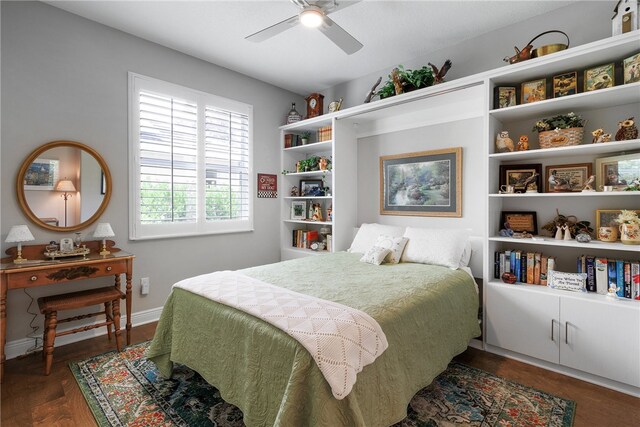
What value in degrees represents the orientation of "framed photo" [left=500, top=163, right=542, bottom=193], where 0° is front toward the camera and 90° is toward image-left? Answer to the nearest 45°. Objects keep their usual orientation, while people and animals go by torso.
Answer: approximately 0°

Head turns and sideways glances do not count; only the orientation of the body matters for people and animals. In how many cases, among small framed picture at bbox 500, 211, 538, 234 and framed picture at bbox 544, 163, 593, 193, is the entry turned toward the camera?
2

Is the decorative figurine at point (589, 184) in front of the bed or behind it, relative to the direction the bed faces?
behind

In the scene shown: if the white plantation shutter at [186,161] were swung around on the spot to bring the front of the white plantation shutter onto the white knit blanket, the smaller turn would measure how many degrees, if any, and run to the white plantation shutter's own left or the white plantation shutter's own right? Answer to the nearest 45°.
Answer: approximately 45° to the white plantation shutter's own right

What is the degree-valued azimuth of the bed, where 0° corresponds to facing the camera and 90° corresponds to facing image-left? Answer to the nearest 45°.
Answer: approximately 45°

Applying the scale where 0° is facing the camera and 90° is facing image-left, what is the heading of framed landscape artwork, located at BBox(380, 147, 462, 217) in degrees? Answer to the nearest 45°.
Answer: approximately 45°

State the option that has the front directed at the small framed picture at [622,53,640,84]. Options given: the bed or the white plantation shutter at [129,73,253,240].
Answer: the white plantation shutter

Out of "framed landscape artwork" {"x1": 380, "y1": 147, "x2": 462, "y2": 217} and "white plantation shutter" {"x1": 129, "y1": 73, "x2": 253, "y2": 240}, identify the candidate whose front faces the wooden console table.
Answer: the framed landscape artwork

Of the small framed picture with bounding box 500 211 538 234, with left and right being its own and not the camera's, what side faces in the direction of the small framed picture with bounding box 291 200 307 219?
right
